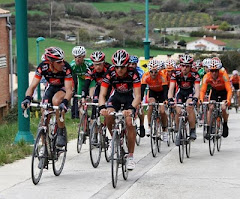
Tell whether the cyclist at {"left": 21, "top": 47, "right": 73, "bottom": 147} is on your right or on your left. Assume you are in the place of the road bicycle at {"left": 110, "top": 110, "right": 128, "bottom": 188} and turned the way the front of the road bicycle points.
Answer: on your right

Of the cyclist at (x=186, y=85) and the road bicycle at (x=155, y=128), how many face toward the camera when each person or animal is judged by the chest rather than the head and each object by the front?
2

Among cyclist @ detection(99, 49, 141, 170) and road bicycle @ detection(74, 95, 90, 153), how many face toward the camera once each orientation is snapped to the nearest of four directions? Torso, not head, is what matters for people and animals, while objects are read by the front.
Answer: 2

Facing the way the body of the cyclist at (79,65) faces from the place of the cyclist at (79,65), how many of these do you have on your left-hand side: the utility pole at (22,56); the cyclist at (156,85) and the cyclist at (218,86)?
2

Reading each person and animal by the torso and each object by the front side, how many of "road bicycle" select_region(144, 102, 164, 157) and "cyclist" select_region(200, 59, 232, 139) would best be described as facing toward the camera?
2

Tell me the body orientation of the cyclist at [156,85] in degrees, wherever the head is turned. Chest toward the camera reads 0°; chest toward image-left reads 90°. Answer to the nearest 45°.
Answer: approximately 0°

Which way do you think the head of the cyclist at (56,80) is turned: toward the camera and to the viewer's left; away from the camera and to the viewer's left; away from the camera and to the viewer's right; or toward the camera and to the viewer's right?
toward the camera and to the viewer's right
